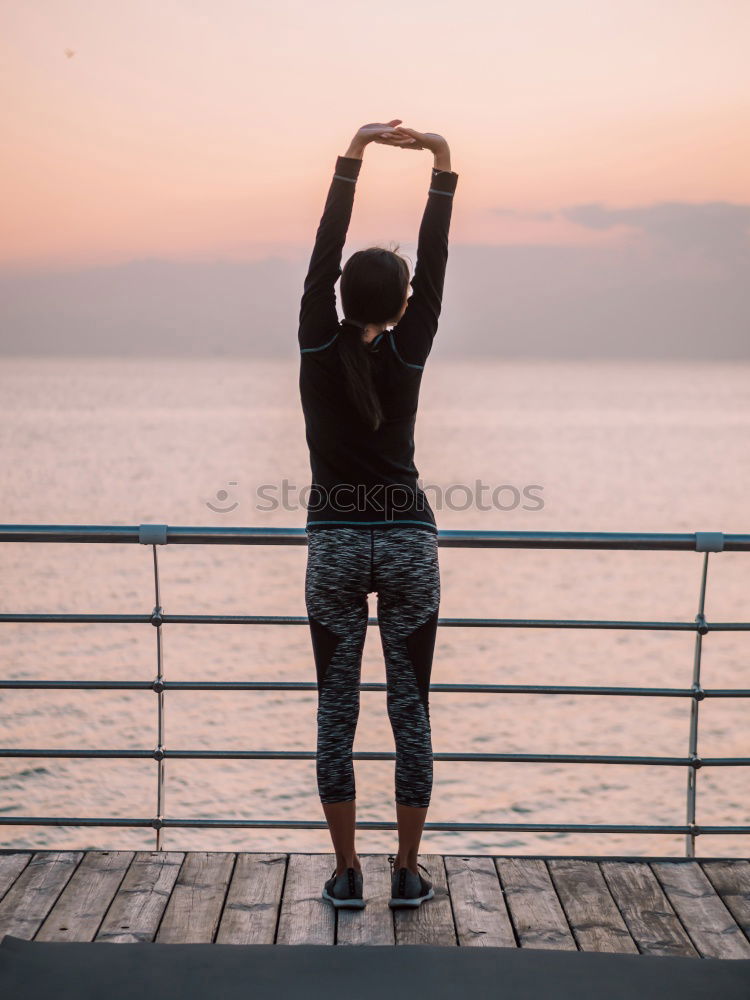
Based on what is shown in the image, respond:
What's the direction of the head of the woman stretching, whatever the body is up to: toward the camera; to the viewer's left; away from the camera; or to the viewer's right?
away from the camera

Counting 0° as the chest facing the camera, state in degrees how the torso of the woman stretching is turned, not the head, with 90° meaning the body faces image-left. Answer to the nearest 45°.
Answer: approximately 180°
